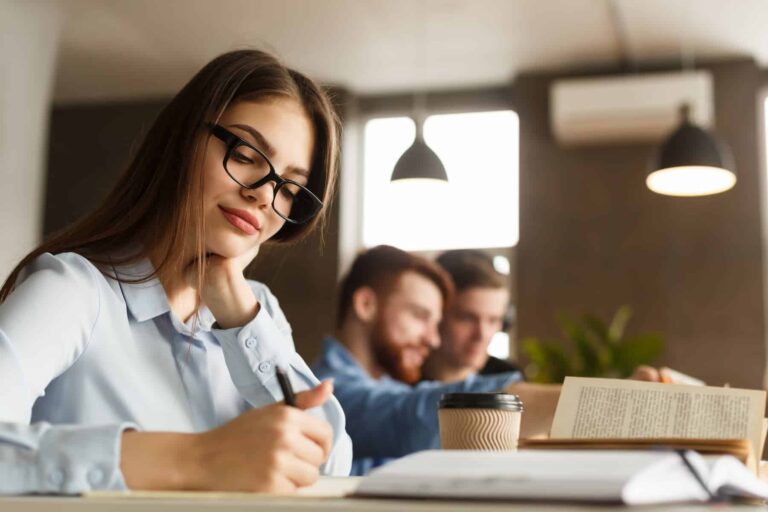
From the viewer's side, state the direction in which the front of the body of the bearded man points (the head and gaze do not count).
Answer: to the viewer's right

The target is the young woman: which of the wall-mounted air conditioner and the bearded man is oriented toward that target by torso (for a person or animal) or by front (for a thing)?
the wall-mounted air conditioner

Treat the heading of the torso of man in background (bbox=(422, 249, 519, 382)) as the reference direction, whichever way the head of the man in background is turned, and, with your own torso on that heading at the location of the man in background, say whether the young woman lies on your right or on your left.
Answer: on your right

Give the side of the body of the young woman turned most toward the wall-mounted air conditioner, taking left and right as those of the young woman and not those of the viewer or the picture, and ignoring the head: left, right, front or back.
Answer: left

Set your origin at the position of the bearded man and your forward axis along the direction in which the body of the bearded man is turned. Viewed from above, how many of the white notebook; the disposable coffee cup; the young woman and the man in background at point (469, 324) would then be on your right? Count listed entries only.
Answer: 3

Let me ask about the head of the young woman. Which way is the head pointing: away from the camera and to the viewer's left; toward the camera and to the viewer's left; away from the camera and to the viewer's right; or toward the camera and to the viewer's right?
toward the camera and to the viewer's right

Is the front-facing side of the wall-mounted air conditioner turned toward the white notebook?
yes

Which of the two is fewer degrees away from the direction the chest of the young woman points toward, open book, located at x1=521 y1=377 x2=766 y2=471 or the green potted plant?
the open book

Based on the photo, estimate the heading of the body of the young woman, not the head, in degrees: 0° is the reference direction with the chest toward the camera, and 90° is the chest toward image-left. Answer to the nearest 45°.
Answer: approximately 315°
